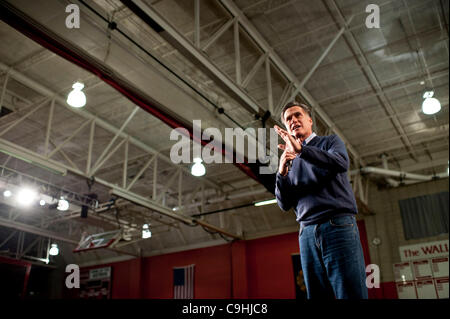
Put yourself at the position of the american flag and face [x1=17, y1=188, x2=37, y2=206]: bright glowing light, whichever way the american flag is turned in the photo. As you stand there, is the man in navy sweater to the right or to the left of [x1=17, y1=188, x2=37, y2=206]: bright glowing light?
left

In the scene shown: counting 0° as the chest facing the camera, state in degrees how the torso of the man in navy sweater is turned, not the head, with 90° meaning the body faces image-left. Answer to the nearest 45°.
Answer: approximately 45°

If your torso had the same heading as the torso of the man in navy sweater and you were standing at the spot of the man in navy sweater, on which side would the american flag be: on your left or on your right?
on your right

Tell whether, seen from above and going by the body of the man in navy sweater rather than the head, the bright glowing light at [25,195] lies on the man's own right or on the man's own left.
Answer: on the man's own right
